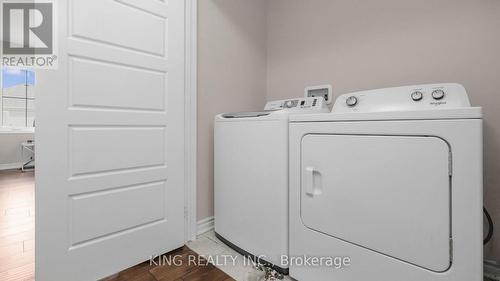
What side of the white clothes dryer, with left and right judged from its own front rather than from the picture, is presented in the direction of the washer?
right

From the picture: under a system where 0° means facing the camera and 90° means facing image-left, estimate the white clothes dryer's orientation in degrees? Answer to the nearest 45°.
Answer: approximately 0°

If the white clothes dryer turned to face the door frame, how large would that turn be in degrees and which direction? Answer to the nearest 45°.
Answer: approximately 90° to its right

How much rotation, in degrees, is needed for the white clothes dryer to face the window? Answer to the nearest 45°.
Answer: approximately 90° to its right
